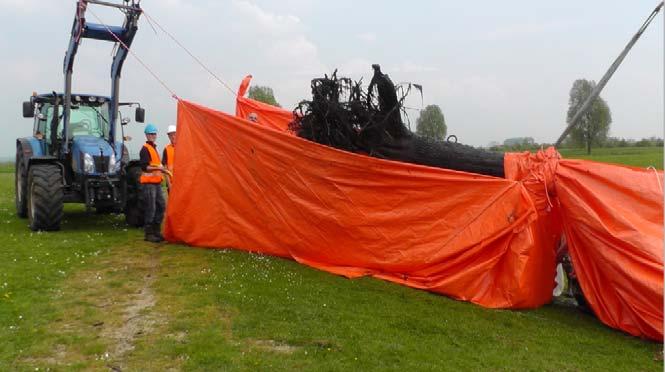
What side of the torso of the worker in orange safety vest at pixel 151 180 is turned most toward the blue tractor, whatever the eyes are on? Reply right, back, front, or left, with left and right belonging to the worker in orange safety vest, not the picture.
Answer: back

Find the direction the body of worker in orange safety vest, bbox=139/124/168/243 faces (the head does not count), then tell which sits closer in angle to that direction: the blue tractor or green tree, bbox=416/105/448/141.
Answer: the green tree

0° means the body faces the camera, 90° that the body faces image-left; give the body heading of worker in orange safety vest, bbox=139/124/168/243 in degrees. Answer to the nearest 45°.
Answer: approximately 315°

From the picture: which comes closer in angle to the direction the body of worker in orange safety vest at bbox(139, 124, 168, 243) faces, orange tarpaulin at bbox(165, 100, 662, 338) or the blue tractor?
the orange tarpaulin

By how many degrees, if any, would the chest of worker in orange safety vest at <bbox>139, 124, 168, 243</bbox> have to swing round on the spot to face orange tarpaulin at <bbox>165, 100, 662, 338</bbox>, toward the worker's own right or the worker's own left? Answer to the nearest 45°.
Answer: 0° — they already face it
